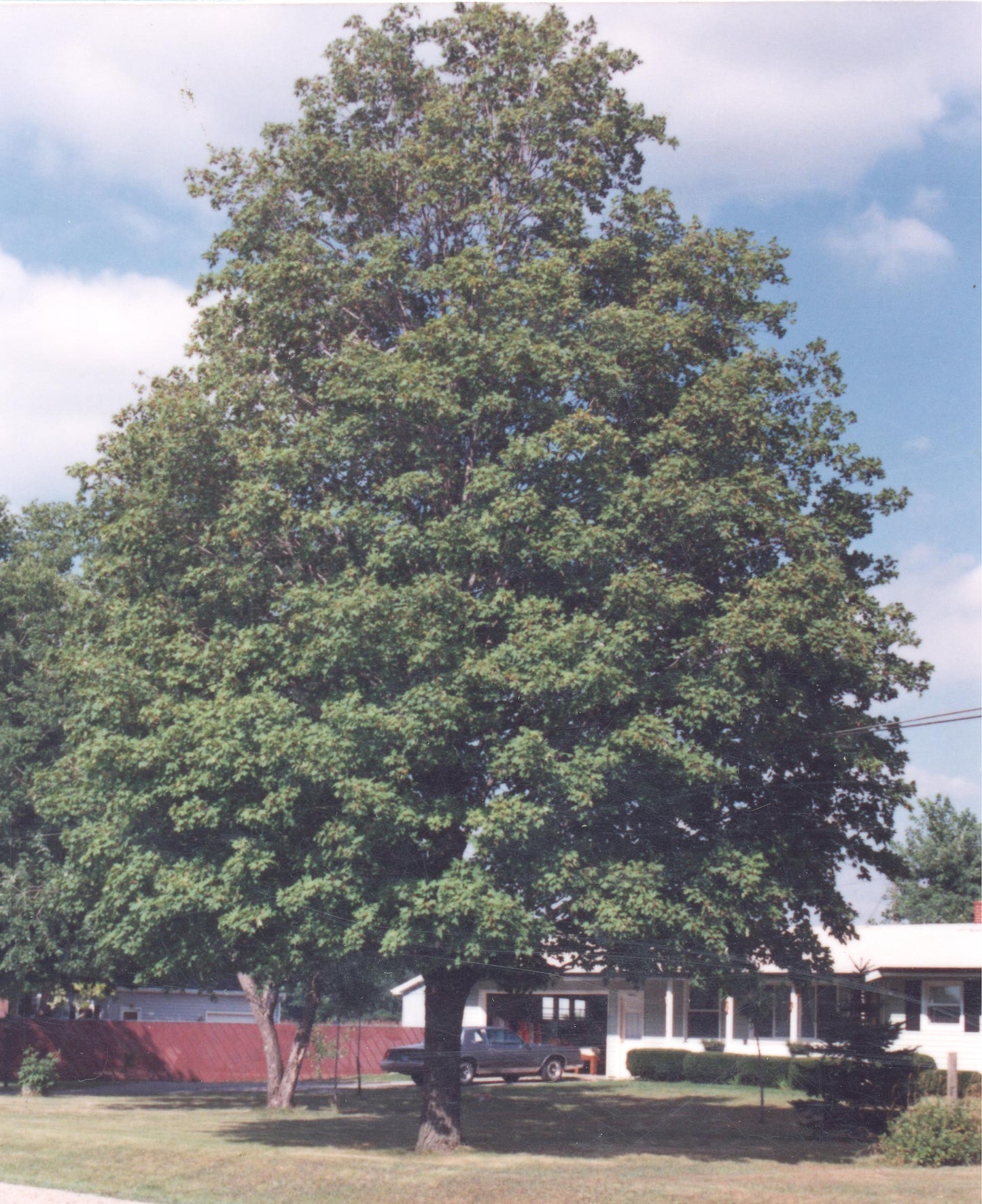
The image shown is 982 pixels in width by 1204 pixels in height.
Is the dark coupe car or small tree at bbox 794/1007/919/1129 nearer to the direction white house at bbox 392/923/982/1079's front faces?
the small tree

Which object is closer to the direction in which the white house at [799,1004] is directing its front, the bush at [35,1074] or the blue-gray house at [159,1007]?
the bush

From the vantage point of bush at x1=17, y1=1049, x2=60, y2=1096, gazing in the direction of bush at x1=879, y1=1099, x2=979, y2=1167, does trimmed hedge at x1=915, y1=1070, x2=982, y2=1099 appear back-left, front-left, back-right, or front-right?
front-left

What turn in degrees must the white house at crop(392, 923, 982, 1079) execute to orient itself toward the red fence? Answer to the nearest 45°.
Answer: approximately 90° to its right

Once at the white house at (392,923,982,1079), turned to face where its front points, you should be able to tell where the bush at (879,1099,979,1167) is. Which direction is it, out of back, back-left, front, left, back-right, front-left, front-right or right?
front

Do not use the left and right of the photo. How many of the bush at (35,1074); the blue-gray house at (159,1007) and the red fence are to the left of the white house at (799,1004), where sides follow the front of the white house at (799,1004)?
0

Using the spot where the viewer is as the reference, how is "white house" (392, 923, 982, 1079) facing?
facing the viewer

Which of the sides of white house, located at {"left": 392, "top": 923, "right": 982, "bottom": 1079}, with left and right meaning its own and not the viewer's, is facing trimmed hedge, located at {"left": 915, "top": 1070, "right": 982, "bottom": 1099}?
front

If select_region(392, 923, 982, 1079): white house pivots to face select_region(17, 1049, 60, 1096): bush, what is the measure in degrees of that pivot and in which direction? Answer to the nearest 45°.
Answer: approximately 45° to its right

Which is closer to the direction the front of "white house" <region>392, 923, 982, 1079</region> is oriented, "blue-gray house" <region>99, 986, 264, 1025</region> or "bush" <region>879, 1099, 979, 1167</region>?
the bush

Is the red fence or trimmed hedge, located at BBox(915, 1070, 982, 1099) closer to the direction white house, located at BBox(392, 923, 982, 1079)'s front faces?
the trimmed hedge

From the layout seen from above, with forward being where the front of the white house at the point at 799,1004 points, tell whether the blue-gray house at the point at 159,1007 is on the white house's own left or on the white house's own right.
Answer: on the white house's own right

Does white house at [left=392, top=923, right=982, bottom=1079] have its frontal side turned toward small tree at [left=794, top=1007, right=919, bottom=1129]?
yes

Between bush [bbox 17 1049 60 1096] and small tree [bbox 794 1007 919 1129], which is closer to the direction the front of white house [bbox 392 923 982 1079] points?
the small tree
